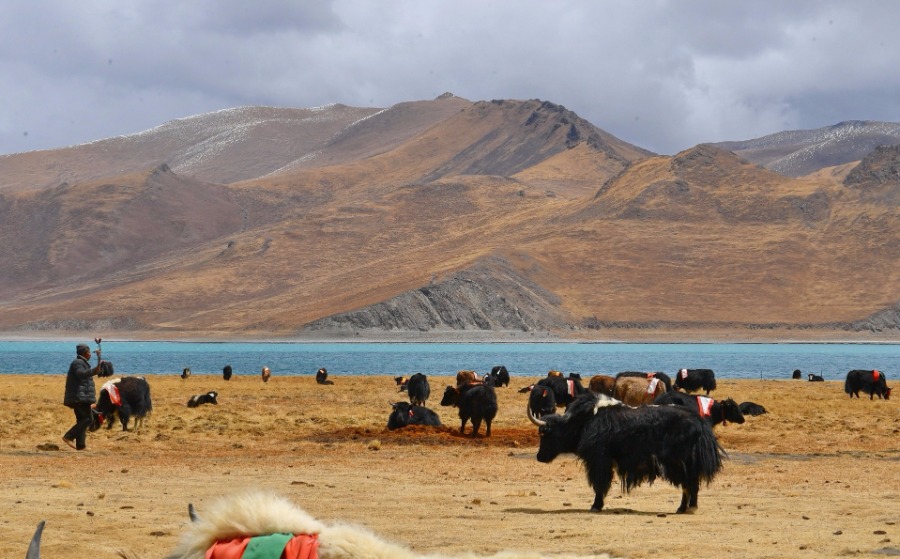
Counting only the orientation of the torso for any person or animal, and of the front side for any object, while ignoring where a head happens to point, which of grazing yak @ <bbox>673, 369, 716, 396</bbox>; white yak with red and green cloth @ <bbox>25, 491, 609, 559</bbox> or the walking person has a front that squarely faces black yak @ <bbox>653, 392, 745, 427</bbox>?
the walking person

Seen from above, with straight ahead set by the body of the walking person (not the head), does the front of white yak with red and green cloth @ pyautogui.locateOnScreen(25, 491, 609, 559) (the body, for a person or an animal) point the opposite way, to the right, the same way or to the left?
the opposite way

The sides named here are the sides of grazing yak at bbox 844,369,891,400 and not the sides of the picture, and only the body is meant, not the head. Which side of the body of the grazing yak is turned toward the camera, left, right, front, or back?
right

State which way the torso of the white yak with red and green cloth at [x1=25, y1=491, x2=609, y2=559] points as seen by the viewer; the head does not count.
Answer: to the viewer's left

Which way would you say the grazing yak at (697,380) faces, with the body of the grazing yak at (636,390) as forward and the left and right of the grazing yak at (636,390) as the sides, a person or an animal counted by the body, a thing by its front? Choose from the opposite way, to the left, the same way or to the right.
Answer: the opposite way

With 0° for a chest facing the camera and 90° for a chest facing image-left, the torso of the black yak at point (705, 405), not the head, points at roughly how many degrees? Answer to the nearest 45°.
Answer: approximately 270°

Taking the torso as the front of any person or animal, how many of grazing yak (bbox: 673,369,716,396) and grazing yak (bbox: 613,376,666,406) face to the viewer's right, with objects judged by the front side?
1

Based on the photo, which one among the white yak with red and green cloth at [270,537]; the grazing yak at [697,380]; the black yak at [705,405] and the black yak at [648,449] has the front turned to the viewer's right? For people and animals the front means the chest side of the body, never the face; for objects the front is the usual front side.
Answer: the black yak at [705,405]

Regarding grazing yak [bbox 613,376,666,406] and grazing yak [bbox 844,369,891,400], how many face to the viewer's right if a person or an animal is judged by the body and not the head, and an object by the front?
2

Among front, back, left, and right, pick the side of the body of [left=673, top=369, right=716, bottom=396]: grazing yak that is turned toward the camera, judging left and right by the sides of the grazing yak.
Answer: left

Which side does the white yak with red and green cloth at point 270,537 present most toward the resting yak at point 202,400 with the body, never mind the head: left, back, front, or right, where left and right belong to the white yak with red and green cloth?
right

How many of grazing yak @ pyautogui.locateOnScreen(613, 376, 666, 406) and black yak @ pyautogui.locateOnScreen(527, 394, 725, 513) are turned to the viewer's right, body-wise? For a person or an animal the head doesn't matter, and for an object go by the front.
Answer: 1

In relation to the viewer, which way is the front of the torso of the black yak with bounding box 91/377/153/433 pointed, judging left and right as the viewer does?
facing to the left of the viewer

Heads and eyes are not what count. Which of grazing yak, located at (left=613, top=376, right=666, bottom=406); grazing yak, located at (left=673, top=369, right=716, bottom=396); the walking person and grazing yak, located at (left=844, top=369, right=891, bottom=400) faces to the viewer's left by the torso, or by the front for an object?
grazing yak, located at (left=673, top=369, right=716, bottom=396)

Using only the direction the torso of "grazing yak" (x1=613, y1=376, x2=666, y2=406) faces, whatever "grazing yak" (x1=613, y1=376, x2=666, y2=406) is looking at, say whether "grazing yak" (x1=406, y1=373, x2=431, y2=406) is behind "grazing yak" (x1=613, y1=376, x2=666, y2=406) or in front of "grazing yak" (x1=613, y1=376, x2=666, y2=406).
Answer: behind

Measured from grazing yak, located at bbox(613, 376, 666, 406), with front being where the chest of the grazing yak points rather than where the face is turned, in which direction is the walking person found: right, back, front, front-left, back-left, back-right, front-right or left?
back-right

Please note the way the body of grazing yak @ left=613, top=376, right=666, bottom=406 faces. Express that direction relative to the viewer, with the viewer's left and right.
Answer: facing to the right of the viewer
